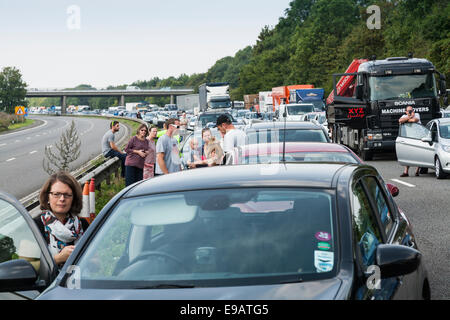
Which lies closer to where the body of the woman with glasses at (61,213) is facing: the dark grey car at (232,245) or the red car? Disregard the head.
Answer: the dark grey car

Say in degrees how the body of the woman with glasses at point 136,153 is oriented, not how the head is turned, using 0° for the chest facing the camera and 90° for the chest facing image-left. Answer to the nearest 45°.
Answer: approximately 315°

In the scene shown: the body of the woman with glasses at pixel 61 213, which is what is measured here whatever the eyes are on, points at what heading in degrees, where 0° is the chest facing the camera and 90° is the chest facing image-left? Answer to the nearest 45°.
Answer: approximately 0°

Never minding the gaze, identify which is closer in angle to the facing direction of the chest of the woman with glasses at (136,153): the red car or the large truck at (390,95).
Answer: the red car

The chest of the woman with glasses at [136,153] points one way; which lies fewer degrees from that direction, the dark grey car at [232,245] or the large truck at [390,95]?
the dark grey car

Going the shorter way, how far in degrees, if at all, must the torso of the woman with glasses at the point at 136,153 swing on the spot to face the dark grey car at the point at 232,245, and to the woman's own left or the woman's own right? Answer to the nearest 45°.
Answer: approximately 45° to the woman's own right
